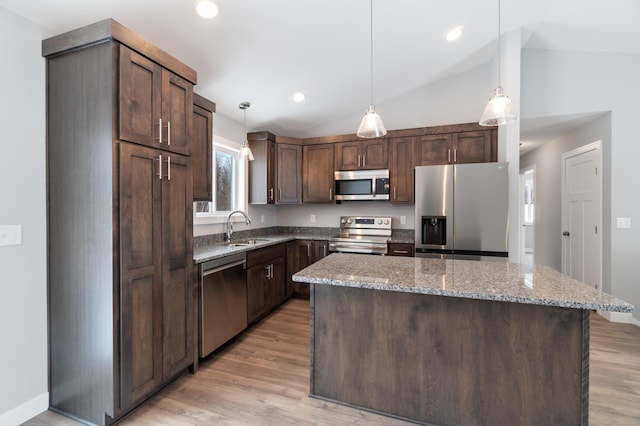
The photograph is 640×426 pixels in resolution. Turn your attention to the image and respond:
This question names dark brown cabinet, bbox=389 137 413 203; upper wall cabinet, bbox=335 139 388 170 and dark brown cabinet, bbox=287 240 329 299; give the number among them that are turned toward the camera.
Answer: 3

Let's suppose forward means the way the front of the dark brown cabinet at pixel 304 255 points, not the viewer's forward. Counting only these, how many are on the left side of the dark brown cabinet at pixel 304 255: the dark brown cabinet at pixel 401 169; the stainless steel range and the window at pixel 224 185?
2

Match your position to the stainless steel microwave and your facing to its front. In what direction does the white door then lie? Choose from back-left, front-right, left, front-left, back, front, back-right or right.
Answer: left

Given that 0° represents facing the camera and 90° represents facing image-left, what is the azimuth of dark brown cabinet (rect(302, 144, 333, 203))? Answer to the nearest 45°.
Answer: approximately 0°

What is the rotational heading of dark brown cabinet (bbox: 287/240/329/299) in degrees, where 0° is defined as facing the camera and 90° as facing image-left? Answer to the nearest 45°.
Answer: approximately 0°

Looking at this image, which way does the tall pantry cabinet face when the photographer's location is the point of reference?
facing the viewer and to the right of the viewer

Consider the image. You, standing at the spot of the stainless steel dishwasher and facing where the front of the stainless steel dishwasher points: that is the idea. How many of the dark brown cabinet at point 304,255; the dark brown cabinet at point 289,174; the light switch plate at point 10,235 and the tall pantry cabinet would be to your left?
2

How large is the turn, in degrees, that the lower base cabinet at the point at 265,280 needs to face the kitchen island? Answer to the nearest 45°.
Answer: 0° — it already faces it

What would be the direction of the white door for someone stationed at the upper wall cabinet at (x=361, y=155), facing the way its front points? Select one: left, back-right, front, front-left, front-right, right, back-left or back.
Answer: left

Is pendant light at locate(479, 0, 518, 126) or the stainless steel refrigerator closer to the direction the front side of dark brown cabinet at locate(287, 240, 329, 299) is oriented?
the pendant light
